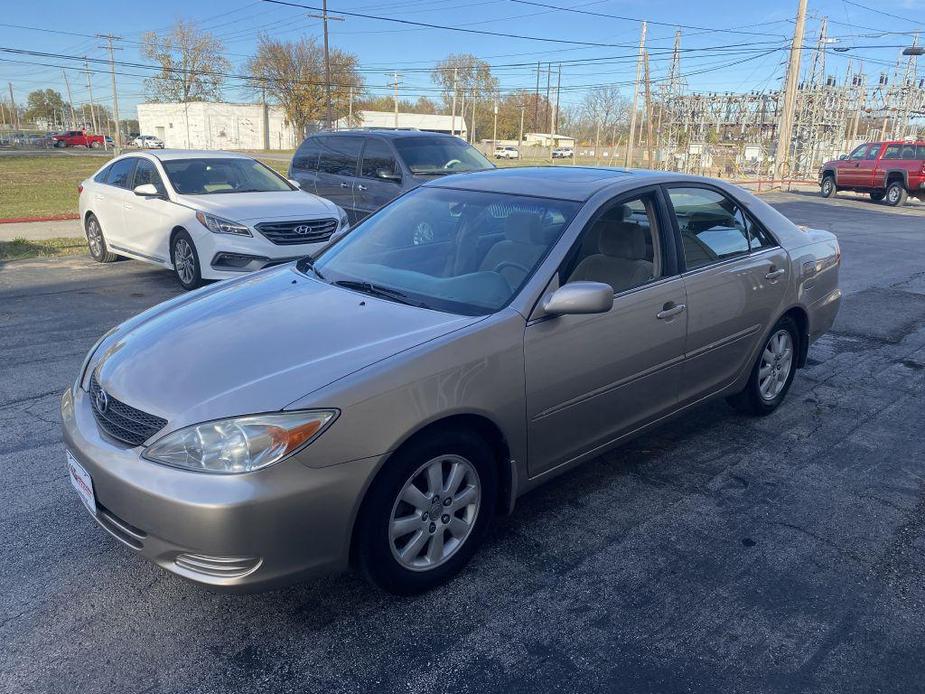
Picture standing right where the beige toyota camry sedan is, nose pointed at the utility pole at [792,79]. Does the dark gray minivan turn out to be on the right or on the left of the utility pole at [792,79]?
left

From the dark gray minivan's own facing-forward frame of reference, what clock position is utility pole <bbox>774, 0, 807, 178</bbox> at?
The utility pole is roughly at 9 o'clock from the dark gray minivan.

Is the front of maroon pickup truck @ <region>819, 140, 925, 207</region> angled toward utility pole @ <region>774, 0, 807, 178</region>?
yes

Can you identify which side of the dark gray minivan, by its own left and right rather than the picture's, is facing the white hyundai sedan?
right

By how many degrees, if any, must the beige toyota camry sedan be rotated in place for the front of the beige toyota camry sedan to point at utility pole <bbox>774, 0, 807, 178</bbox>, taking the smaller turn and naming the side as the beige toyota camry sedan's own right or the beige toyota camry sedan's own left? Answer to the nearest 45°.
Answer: approximately 180°

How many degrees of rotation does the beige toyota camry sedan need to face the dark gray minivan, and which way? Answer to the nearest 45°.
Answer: approximately 135° to its right

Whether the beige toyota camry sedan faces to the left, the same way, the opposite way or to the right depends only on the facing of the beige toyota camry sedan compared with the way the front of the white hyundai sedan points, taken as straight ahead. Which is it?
to the right

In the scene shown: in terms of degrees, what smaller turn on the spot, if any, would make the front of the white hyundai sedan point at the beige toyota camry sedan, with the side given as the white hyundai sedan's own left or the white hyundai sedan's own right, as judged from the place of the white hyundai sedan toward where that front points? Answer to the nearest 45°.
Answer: approximately 45° to the white hyundai sedan's own right

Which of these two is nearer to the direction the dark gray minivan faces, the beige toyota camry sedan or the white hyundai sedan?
the beige toyota camry sedan

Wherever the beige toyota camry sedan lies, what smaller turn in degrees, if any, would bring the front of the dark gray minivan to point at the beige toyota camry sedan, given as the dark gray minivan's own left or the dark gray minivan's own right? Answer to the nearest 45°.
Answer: approximately 45° to the dark gray minivan's own right

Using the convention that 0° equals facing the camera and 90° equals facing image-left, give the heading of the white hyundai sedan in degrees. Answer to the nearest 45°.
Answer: approximately 315°

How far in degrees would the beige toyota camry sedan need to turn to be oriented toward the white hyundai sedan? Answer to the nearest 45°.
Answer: approximately 90° to its right

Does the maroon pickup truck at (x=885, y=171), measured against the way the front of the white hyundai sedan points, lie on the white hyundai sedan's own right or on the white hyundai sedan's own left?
on the white hyundai sedan's own left

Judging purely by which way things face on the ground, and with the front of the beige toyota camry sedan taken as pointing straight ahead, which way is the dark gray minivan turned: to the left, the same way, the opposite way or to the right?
to the left
